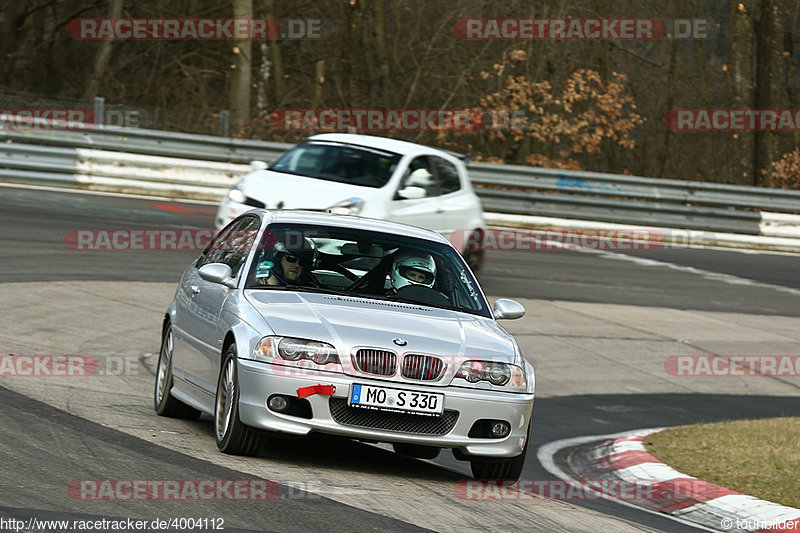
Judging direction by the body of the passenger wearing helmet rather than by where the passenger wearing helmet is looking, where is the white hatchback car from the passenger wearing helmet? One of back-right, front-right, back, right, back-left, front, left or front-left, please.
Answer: back-left

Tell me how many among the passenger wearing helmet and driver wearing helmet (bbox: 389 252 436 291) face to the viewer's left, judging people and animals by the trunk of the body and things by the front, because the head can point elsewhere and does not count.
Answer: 0

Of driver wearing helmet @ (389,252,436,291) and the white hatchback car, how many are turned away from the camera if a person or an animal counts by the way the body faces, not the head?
0

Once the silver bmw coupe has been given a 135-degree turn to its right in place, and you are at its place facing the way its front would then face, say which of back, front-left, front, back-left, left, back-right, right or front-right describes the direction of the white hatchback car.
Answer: right

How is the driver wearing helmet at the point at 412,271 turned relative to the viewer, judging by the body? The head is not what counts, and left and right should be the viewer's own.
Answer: facing the viewer and to the right of the viewer

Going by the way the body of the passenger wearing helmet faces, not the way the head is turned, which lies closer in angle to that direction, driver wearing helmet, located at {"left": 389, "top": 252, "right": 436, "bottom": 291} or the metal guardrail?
the driver wearing helmet

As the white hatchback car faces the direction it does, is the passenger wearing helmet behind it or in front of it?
in front

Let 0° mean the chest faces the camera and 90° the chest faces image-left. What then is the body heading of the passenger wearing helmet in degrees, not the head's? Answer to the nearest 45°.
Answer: approximately 315°

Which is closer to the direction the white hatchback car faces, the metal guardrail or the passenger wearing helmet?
the passenger wearing helmet

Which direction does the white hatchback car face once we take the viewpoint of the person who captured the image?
facing the viewer and to the left of the viewer

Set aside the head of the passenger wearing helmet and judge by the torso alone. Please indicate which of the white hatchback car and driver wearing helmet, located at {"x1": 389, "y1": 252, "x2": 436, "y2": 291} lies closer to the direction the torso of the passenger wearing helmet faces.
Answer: the driver wearing helmet

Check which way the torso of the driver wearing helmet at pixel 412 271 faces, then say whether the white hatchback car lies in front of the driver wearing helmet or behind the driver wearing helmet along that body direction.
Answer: behind
